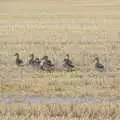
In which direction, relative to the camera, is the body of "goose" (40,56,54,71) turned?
to the viewer's left
